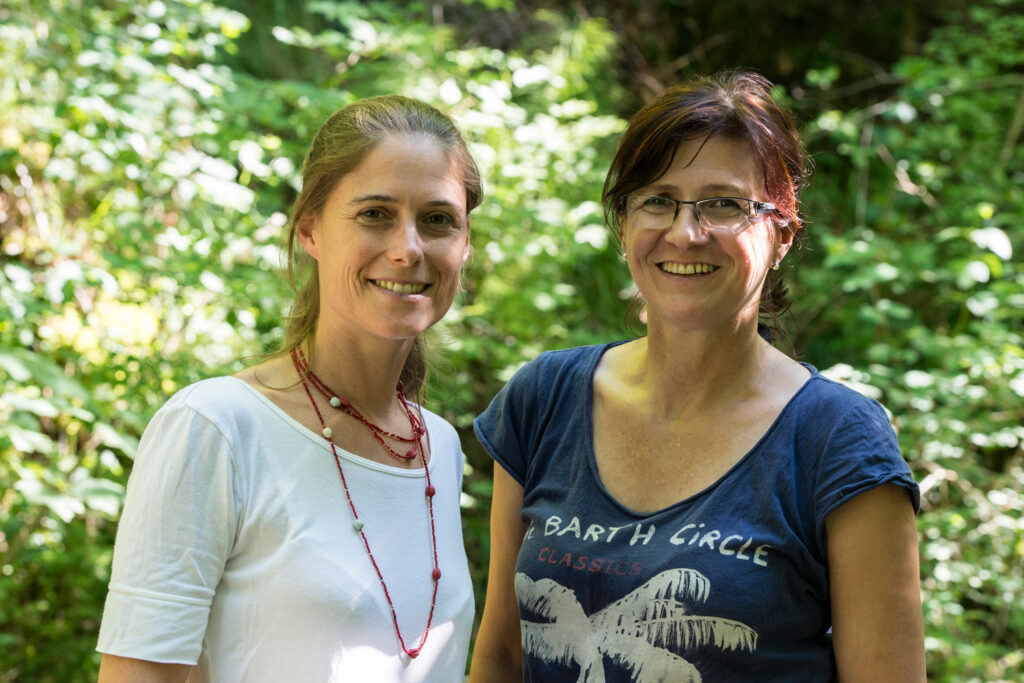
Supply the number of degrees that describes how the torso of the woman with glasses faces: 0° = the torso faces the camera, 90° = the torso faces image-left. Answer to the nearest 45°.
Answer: approximately 45°

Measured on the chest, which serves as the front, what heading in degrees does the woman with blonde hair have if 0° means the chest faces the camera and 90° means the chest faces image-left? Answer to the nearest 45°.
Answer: approximately 315°

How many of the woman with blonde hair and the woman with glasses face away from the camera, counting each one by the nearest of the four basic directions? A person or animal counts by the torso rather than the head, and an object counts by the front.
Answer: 0
